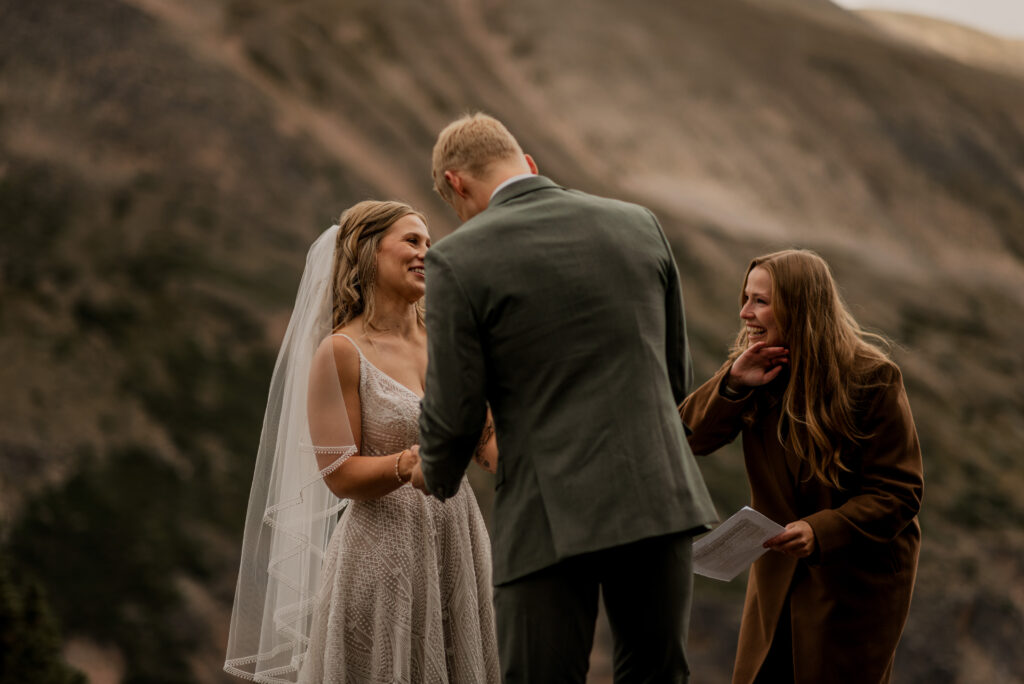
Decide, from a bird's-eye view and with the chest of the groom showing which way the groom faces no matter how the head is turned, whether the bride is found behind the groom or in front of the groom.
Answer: in front

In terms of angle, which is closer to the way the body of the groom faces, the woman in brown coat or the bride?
the bride

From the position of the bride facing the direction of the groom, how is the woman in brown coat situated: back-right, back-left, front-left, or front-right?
front-left

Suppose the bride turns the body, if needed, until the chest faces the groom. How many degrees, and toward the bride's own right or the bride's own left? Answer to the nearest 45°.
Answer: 0° — they already face them

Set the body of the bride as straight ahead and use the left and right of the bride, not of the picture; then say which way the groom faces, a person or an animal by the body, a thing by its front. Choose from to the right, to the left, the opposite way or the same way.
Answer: the opposite way

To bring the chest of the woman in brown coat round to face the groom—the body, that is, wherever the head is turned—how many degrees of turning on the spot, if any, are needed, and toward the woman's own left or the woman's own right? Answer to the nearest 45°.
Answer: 0° — they already face them

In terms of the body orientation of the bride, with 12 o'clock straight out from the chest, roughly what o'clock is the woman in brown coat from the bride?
The woman in brown coat is roughly at 11 o'clock from the bride.

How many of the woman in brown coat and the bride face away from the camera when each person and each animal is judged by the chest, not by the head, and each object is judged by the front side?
0

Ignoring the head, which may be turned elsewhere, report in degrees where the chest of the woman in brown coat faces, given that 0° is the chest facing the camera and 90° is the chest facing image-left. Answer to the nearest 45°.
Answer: approximately 45°

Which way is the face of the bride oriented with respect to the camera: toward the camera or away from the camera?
toward the camera

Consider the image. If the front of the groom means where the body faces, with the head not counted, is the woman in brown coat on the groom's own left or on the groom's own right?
on the groom's own right

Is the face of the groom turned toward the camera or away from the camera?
away from the camera

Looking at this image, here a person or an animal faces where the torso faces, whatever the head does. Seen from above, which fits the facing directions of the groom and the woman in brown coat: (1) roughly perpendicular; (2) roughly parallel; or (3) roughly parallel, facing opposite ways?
roughly perpendicular

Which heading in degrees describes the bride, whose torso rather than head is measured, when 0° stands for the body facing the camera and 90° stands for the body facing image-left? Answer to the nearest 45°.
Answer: approximately 315°

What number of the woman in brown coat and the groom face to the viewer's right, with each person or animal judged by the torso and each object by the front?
0

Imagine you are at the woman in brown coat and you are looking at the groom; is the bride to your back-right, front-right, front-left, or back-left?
front-right
